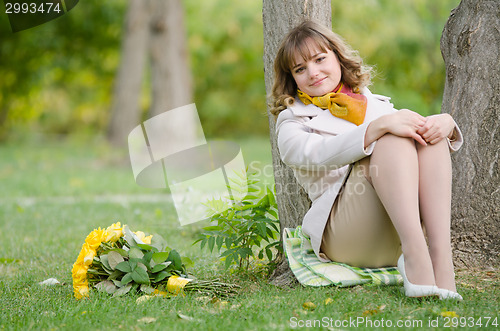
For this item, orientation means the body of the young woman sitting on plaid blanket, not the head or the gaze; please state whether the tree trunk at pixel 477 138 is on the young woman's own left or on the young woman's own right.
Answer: on the young woman's own left

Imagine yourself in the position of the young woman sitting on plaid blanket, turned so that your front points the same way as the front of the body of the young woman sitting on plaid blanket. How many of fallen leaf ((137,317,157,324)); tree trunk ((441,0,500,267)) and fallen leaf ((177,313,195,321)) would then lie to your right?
2

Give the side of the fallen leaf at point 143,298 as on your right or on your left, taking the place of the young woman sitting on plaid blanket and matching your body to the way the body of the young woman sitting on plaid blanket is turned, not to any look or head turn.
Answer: on your right

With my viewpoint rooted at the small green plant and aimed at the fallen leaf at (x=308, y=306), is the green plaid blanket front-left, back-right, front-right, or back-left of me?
front-left

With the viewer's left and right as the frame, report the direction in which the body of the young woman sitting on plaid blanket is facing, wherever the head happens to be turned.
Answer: facing the viewer and to the right of the viewer

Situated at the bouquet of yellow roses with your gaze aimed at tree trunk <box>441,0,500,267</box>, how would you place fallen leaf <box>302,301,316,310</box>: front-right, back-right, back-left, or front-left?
front-right

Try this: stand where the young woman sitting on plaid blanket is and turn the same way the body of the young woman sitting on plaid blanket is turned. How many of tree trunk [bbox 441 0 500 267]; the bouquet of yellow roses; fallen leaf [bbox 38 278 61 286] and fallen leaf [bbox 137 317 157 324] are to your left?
1

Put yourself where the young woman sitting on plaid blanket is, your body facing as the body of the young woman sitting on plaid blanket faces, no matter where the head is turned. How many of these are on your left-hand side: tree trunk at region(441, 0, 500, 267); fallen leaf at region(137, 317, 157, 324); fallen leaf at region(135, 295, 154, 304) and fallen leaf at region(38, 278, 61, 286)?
1

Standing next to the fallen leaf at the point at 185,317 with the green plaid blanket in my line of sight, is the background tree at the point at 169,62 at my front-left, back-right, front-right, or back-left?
front-left

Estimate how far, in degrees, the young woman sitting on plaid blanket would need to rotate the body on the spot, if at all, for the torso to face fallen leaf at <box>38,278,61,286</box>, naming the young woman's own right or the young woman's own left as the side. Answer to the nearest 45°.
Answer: approximately 135° to the young woman's own right

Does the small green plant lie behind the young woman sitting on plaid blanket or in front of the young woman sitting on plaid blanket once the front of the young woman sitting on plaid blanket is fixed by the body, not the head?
behind

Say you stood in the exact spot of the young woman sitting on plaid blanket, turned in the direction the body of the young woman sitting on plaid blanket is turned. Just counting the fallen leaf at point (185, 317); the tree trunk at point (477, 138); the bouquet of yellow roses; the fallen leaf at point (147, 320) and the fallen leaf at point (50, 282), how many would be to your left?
1

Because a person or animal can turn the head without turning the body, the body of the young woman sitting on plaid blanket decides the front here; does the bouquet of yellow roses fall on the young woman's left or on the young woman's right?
on the young woman's right

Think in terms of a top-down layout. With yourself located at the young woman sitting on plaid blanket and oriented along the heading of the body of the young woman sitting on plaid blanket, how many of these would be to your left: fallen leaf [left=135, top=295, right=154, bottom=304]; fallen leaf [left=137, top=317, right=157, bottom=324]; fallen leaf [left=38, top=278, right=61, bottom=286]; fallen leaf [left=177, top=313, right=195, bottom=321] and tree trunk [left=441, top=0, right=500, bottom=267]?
1
